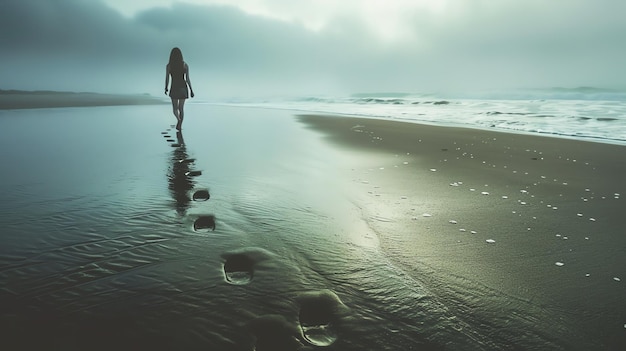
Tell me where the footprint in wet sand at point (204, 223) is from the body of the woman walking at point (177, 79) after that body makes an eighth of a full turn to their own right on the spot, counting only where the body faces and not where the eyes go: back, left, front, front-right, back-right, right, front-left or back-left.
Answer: back-right

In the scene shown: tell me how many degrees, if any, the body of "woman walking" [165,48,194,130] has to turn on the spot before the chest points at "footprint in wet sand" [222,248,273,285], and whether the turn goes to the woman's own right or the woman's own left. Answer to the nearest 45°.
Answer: approximately 180°

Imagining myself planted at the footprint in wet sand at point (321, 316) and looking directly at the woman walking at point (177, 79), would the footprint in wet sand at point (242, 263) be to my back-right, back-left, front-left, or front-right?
front-left

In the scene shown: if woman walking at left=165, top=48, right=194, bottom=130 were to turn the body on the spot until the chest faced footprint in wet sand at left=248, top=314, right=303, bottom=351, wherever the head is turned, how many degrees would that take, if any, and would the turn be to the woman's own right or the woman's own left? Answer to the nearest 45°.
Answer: approximately 180°

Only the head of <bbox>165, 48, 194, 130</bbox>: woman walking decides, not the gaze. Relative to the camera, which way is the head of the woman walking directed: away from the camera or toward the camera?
away from the camera

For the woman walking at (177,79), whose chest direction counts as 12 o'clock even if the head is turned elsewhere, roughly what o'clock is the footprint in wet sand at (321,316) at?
The footprint in wet sand is roughly at 6 o'clock from the woman walking.

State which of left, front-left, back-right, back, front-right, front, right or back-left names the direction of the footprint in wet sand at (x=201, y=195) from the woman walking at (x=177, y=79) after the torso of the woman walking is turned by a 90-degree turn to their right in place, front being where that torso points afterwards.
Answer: right

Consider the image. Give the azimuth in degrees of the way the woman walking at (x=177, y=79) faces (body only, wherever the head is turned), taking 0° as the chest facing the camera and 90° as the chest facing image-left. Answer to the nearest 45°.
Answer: approximately 180°
